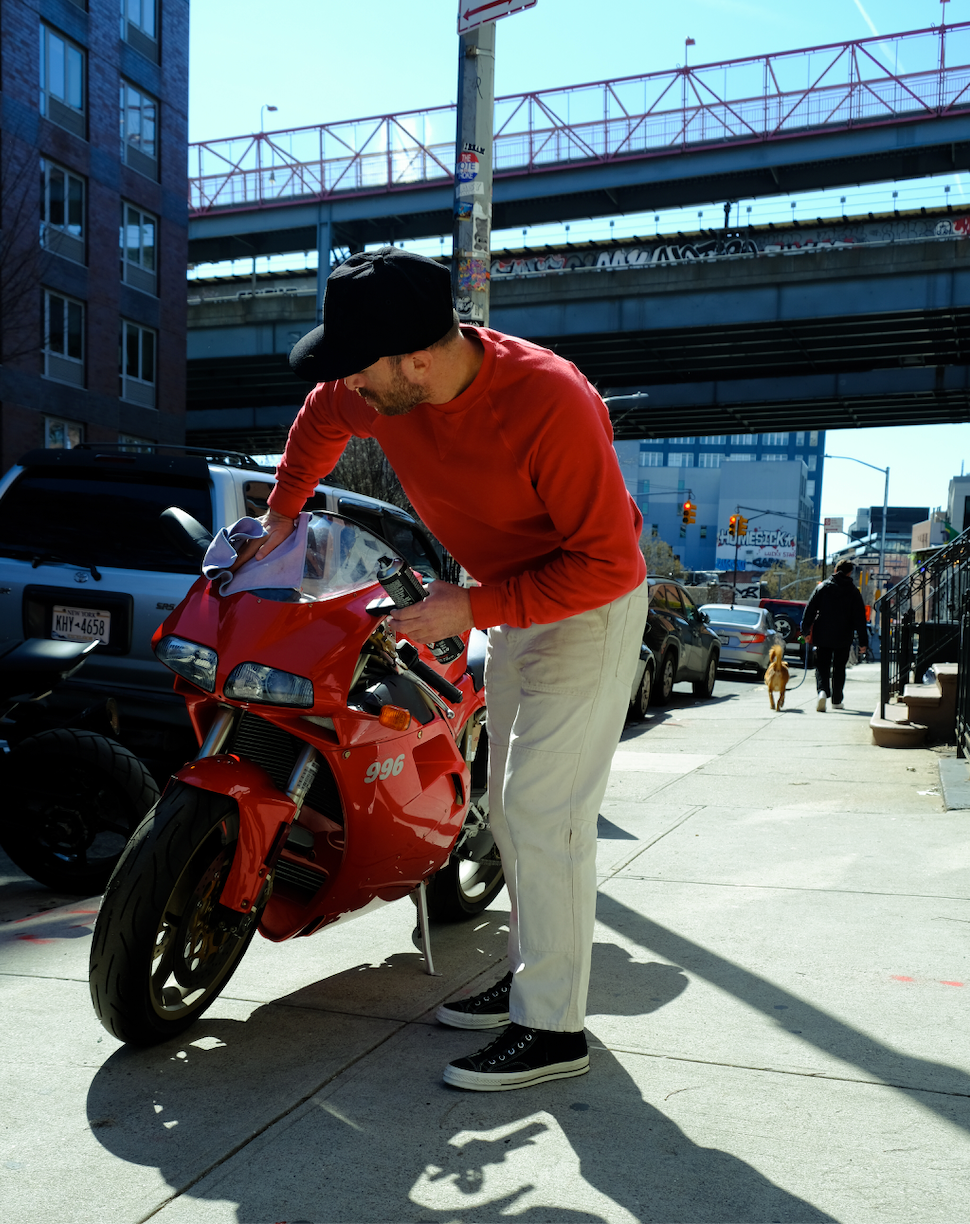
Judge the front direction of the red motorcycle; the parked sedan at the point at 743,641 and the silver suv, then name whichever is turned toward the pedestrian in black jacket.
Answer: the silver suv

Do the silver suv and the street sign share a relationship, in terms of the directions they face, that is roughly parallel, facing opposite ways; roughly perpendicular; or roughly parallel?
roughly parallel, facing opposite ways

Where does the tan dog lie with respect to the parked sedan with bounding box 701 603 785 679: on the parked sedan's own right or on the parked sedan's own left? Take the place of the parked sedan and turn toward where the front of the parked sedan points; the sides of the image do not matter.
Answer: on the parked sedan's own right

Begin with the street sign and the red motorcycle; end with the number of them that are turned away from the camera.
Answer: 0

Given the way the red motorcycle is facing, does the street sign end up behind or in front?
behind

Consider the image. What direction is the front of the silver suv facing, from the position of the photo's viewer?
facing away from the viewer and to the right of the viewer

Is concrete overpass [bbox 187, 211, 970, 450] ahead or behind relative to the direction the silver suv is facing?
ahead

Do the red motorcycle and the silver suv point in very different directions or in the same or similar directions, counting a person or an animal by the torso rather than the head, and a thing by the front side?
very different directions

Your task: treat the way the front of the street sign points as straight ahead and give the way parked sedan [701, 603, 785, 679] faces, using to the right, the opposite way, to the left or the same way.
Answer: the opposite way

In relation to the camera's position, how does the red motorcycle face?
facing the viewer and to the left of the viewer

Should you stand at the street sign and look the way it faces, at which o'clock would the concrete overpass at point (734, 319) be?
The concrete overpass is roughly at 5 o'clock from the street sign.

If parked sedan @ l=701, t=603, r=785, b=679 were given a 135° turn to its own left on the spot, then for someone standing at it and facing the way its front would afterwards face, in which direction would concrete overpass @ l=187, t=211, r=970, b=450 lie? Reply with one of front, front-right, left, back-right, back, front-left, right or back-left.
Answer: right

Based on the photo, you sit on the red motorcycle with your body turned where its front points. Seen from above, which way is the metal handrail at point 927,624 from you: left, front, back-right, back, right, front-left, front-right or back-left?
back

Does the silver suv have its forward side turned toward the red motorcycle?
no
